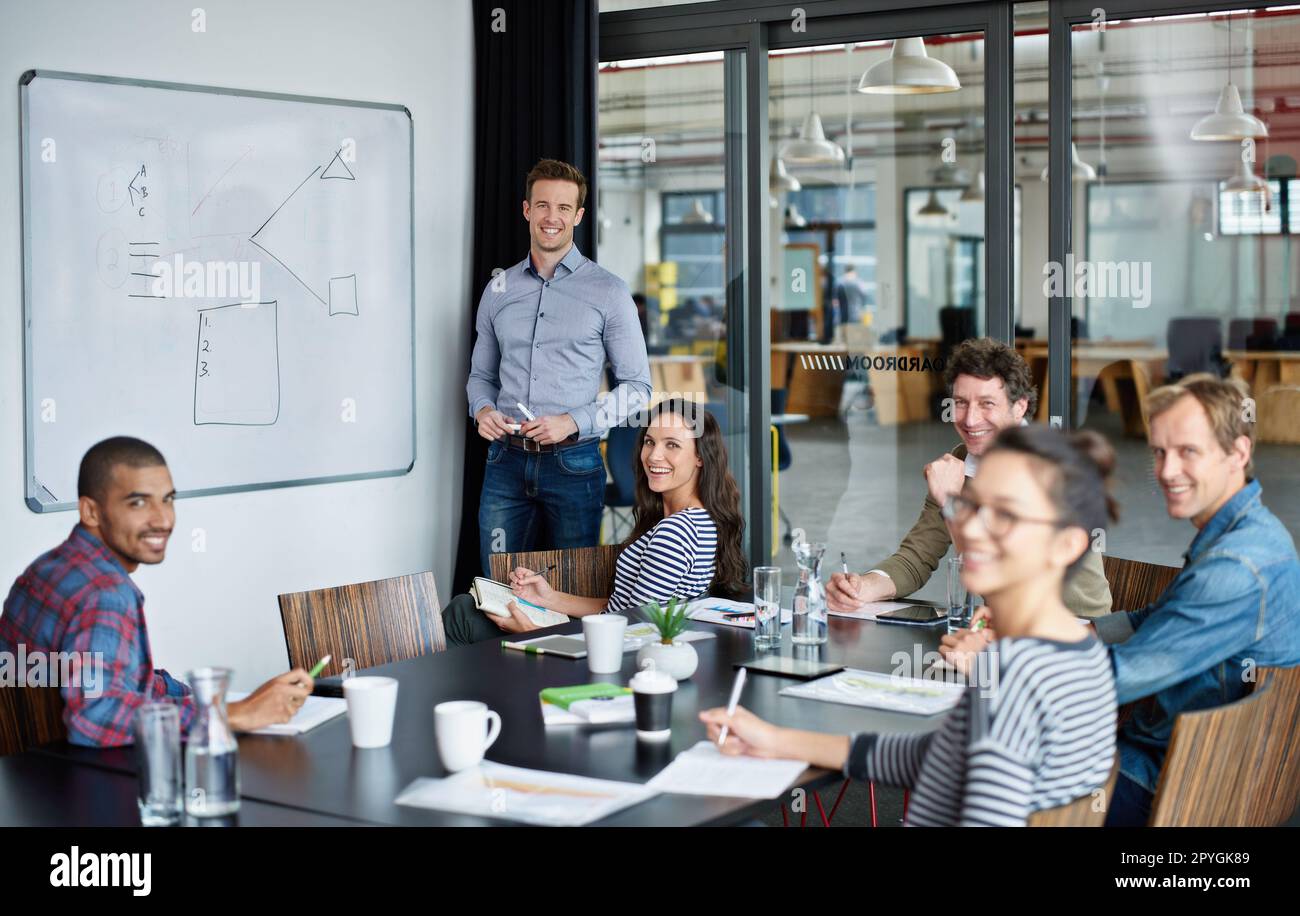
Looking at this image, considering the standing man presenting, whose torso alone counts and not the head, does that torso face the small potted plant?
yes

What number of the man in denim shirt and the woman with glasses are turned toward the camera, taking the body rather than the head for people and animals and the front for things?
0

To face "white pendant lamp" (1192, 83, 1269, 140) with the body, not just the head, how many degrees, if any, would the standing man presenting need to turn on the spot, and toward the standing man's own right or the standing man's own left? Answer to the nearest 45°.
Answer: approximately 90° to the standing man's own left

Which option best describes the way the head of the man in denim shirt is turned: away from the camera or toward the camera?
toward the camera

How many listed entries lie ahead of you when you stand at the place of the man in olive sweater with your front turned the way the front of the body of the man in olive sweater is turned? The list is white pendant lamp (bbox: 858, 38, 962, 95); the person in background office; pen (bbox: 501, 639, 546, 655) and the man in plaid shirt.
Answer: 2

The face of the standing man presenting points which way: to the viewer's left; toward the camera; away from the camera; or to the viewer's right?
toward the camera

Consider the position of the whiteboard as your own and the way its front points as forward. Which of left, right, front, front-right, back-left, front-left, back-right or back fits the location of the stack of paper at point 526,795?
front-right

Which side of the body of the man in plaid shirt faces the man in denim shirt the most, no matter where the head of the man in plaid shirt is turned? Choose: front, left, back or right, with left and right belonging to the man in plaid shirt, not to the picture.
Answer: front

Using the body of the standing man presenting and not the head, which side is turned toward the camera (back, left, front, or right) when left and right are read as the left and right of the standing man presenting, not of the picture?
front

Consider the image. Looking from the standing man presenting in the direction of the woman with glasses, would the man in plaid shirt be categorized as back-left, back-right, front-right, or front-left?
front-right

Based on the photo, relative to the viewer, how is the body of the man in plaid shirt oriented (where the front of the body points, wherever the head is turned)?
to the viewer's right

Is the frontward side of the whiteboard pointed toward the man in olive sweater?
yes

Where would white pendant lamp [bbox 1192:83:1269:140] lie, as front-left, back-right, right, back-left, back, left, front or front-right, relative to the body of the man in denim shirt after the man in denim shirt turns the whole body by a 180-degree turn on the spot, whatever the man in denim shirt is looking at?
left
